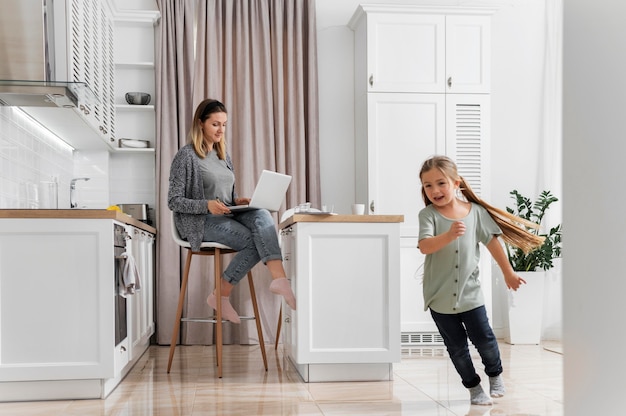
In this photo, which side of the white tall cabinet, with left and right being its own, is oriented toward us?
front

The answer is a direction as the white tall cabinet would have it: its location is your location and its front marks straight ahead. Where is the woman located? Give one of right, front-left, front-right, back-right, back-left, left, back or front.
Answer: front-right

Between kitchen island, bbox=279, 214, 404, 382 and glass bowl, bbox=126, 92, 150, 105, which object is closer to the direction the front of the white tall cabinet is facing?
the kitchen island

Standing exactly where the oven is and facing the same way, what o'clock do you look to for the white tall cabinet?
The white tall cabinet is roughly at 11 o'clock from the oven.

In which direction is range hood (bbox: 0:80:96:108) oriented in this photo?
to the viewer's right

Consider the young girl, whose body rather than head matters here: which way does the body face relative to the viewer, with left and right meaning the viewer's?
facing the viewer

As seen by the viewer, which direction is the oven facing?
to the viewer's right

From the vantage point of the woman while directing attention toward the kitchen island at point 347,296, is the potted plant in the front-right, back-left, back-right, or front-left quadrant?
front-left

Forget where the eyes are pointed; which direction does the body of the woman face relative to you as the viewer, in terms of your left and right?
facing the viewer and to the right of the viewer

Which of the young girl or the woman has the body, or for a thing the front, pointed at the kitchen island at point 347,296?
the woman

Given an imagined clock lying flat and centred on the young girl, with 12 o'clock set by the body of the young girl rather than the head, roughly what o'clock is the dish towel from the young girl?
The dish towel is roughly at 3 o'clock from the young girl.

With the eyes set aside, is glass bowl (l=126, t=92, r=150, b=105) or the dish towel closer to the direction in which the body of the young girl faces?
the dish towel

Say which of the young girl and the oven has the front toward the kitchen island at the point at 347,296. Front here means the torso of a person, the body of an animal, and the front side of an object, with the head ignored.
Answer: the oven

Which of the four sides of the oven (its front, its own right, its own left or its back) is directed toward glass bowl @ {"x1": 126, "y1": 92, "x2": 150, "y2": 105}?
left
